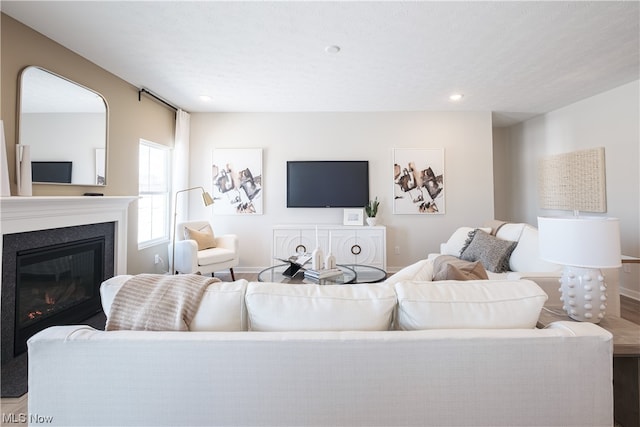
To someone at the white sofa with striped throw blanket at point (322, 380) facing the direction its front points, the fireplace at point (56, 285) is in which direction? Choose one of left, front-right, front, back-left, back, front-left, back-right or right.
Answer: front-left

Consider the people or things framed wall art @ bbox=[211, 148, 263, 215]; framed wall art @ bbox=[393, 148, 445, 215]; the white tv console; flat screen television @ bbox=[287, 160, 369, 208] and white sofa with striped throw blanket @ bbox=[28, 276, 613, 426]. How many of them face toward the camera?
4

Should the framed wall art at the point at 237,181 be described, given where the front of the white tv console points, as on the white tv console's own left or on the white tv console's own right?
on the white tv console's own right

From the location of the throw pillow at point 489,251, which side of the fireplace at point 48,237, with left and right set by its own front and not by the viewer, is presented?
front

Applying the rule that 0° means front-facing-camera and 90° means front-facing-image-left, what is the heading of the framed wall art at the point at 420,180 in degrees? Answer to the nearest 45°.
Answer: approximately 0°

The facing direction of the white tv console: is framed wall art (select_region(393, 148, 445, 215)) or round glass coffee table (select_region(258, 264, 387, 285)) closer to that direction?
the round glass coffee table

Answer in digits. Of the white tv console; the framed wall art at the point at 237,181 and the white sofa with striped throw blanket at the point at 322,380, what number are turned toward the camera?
2

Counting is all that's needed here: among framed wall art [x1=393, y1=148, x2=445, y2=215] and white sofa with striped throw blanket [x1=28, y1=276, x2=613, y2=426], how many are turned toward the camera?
1

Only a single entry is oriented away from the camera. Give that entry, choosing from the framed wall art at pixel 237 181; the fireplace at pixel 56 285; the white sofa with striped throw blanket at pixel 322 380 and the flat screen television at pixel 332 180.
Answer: the white sofa with striped throw blanket

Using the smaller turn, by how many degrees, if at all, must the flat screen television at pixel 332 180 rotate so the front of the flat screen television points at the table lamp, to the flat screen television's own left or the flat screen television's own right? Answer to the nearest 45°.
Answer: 0° — it already faces it

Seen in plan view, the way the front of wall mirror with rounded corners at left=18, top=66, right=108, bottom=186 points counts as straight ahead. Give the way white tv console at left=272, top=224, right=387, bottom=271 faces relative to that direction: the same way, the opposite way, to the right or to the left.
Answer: to the right

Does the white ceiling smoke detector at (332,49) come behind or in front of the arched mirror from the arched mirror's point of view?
in front

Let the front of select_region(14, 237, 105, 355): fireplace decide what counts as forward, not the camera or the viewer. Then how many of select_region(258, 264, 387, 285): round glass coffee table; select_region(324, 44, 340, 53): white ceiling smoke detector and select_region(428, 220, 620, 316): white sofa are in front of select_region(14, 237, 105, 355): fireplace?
3

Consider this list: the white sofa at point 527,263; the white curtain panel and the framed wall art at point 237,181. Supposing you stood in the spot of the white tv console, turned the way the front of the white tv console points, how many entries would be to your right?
2

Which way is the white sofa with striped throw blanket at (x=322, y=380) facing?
away from the camera
